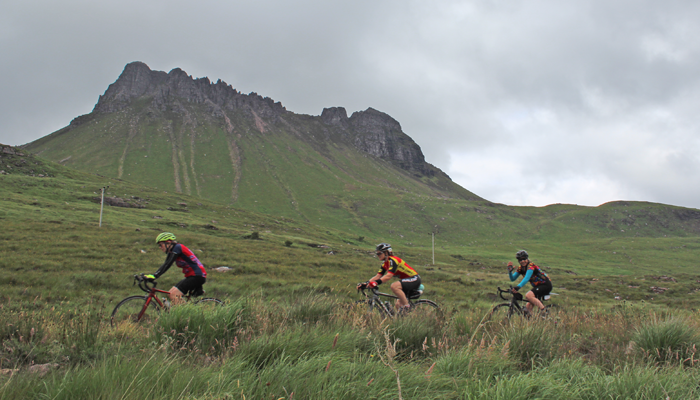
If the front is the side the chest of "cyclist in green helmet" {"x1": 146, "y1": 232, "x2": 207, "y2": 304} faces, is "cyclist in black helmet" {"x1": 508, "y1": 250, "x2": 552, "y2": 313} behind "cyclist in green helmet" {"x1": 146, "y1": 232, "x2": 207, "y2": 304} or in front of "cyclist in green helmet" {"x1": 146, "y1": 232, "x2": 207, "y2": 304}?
behind

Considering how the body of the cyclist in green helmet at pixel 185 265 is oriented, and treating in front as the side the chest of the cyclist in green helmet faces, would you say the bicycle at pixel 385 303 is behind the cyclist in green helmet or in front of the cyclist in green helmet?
behind

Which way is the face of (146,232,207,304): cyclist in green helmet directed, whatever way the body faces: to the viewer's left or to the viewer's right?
to the viewer's left

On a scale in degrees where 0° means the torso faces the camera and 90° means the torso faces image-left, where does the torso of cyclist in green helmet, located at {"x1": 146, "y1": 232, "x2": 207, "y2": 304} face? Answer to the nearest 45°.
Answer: approximately 90°
